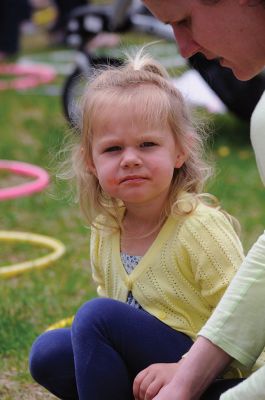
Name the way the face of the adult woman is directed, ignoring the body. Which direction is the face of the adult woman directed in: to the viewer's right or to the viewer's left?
to the viewer's left

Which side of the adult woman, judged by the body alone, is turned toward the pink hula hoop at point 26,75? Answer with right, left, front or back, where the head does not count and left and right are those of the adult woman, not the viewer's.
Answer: right

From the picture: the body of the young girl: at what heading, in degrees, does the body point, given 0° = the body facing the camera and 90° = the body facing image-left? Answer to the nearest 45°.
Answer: approximately 45°

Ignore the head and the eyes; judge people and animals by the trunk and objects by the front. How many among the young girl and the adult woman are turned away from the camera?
0

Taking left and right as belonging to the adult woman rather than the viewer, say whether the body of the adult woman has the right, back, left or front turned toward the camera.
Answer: left

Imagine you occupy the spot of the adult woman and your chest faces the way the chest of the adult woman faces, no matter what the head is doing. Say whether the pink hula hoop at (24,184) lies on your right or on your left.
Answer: on your right

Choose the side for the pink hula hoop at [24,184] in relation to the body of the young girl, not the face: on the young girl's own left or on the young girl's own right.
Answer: on the young girl's own right

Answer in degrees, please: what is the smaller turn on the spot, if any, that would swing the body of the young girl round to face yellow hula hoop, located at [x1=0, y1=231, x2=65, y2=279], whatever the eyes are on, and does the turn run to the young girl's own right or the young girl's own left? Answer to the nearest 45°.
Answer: approximately 135° to the young girl's own right

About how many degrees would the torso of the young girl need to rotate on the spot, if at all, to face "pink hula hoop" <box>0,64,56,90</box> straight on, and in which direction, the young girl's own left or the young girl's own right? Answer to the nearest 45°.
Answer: approximately 135° to the young girl's own right

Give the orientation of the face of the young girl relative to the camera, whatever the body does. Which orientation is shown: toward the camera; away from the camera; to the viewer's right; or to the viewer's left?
toward the camera
